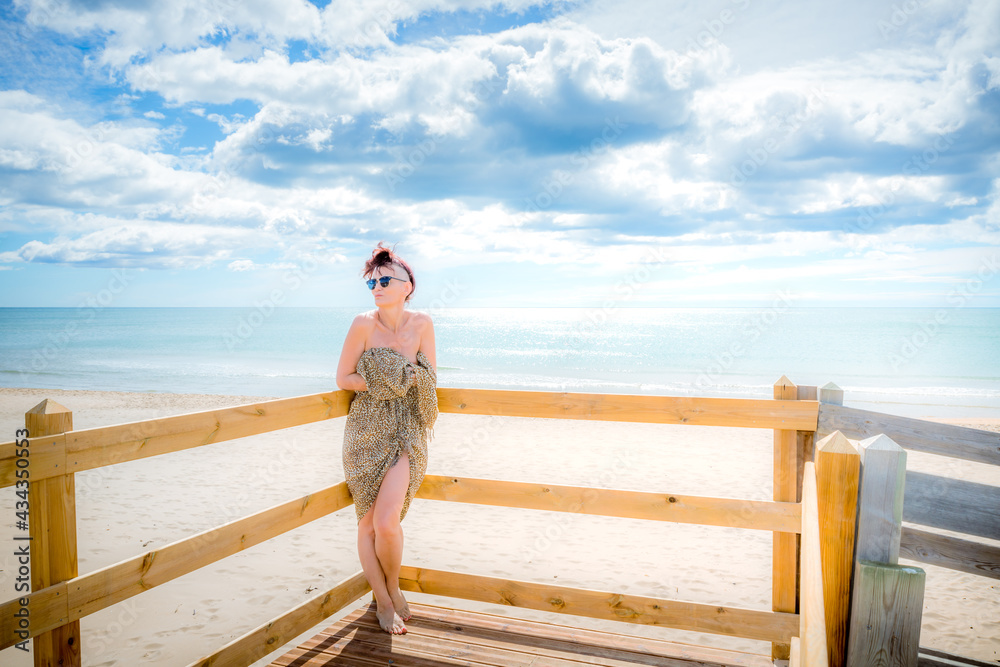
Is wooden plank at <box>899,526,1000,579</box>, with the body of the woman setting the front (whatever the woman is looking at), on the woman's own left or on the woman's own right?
on the woman's own left

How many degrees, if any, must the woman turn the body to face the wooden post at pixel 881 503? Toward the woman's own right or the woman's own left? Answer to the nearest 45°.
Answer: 0° — they already face it

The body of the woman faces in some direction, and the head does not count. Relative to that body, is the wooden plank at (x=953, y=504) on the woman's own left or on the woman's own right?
on the woman's own left

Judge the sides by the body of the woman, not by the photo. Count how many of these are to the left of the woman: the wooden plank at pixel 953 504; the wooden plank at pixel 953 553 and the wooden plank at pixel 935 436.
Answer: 3

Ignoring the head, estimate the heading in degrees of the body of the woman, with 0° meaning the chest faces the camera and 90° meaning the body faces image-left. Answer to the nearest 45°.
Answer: approximately 0°

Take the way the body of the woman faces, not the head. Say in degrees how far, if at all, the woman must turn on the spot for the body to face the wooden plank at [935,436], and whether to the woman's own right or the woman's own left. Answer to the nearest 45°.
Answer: approximately 90° to the woman's own left
